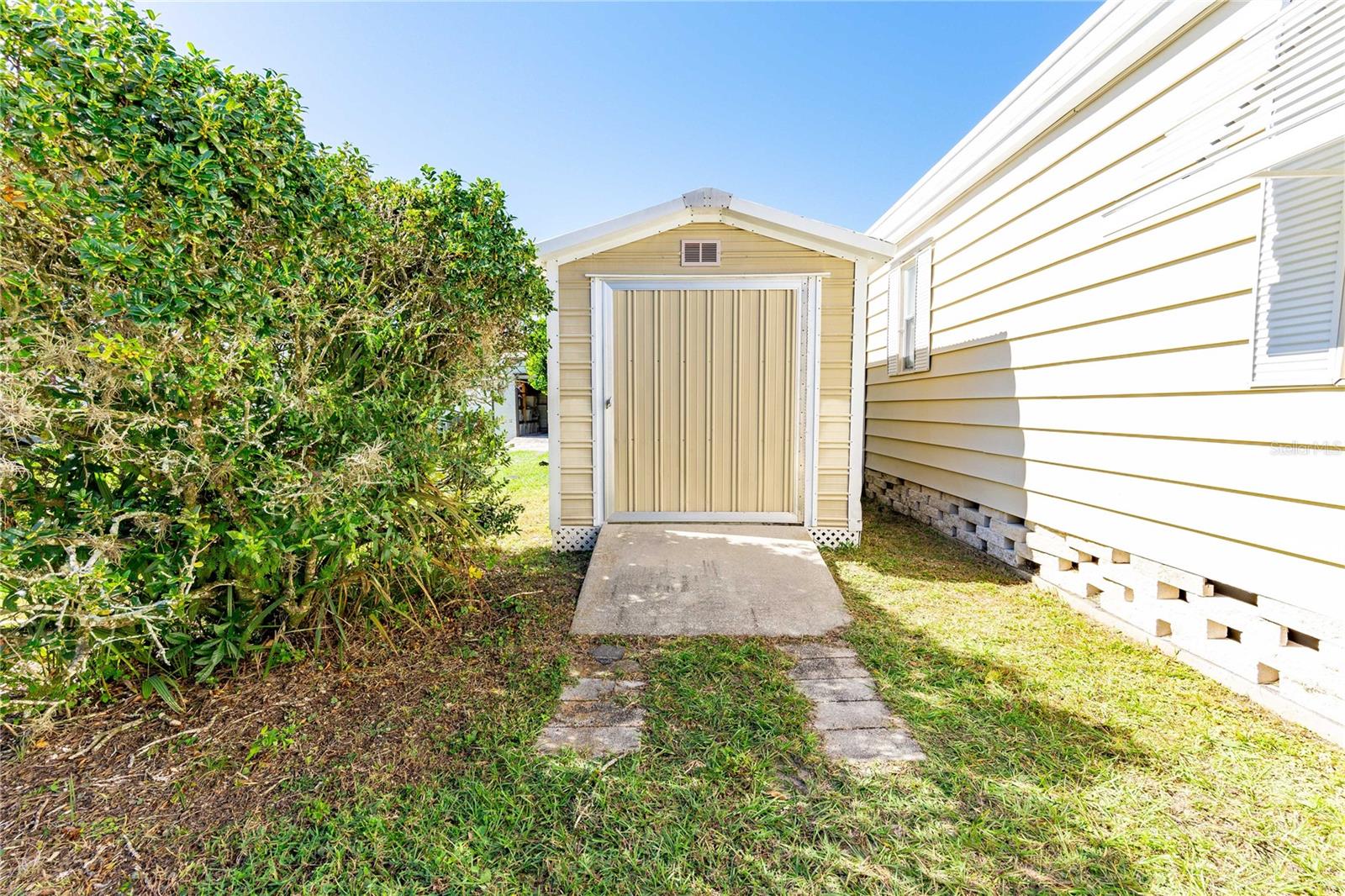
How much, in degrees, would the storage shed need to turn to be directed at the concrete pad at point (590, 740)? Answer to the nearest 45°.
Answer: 0° — it already faces it

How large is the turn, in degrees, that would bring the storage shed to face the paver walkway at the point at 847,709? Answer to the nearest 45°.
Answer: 0° — it already faces it

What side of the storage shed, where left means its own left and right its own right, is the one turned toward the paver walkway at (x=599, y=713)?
front

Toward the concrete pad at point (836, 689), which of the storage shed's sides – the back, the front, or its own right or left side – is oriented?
front

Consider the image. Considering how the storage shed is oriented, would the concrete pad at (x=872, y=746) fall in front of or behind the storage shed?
in front

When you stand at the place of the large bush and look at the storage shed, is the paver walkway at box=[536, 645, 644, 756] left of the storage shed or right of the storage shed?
right

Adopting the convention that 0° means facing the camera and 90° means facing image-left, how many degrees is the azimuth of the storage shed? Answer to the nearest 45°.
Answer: approximately 0°

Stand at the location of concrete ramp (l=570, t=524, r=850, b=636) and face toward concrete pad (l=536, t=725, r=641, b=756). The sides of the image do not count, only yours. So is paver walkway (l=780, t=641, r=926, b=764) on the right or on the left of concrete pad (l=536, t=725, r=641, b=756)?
left
